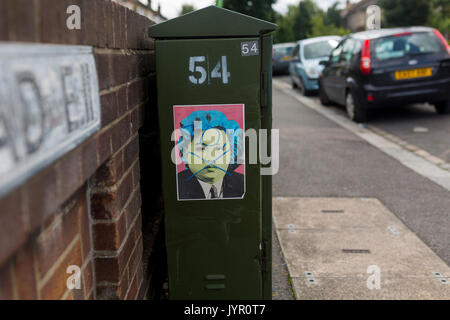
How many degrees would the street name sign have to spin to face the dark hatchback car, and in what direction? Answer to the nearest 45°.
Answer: approximately 90° to its left

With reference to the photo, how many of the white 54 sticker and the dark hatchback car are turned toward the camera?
1

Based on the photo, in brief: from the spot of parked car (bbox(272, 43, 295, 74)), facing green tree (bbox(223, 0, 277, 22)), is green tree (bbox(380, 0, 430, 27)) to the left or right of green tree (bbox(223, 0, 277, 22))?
right

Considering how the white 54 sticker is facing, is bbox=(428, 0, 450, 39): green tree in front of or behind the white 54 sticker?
behind

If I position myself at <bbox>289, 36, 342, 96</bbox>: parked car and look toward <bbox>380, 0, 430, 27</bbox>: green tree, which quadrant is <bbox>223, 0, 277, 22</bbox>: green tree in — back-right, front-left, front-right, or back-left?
front-left

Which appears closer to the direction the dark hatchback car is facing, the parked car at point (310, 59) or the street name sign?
the parked car

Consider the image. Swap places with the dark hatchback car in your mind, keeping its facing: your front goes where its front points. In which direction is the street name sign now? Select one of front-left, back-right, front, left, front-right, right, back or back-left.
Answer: back-left

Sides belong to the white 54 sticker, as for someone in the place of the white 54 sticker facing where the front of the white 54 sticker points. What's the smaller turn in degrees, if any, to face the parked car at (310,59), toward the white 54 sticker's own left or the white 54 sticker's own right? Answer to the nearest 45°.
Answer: approximately 180°

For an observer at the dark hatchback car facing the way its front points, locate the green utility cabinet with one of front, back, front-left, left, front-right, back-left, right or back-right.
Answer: back-left

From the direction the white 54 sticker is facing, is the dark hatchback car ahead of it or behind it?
behind

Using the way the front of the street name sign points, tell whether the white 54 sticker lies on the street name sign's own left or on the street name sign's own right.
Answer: on the street name sign's own left

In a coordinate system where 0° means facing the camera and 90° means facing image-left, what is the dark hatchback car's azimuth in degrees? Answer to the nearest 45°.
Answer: approximately 135°

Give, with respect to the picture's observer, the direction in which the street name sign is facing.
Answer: facing the viewer and to the right of the viewer

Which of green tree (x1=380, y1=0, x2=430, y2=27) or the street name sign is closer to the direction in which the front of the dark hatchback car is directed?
the green tree

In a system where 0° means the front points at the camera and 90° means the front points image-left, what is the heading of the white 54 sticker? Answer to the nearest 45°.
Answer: approximately 0°

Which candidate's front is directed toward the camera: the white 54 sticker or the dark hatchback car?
the white 54 sticker

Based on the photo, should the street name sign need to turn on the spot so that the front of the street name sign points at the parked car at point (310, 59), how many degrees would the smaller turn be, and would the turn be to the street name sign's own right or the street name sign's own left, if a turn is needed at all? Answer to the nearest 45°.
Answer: approximately 90° to the street name sign's own left

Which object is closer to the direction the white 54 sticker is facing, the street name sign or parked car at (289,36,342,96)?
the street name sign

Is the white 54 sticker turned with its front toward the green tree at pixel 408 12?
no

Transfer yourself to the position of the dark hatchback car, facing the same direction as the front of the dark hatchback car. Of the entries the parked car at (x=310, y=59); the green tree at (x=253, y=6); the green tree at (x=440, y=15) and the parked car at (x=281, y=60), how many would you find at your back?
0
